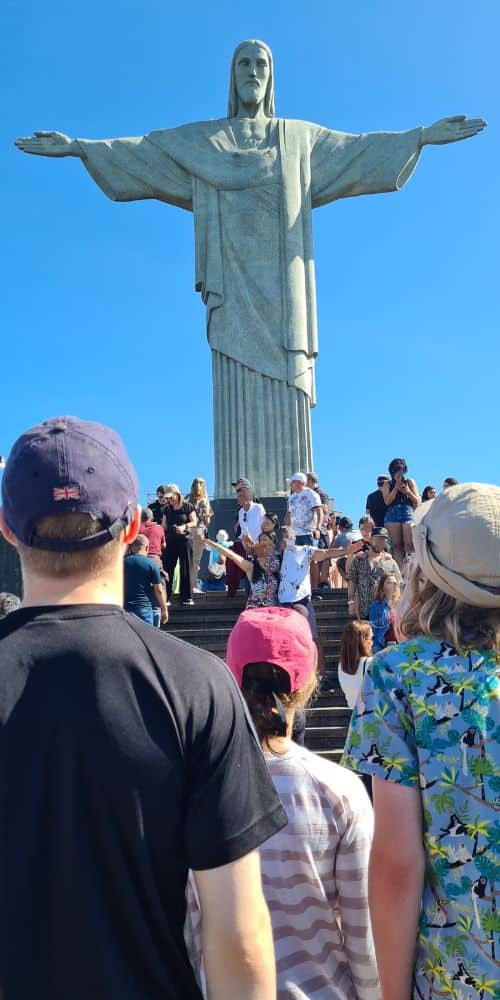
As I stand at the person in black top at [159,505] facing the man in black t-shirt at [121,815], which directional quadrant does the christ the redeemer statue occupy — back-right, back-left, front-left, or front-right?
back-left

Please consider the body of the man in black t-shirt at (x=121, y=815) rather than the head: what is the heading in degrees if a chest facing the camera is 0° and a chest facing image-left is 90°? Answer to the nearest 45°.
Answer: approximately 180°

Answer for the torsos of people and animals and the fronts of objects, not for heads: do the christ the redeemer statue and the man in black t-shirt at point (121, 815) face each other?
yes

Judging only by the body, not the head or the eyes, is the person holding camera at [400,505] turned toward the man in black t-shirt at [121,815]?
yes

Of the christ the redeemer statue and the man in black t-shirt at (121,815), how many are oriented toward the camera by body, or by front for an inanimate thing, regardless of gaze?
1

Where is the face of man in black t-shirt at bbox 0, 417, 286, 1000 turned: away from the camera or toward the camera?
away from the camera

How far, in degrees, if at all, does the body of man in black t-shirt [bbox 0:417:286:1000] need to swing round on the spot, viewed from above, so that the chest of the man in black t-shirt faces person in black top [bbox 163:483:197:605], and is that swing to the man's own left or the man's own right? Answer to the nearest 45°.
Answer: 0° — they already face them

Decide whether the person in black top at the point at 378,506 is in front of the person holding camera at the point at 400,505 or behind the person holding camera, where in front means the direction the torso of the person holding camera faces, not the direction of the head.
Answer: behind
